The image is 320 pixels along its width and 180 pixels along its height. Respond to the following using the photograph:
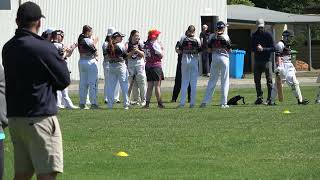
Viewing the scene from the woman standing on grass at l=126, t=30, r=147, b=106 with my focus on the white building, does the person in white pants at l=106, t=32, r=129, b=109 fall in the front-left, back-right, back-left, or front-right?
back-left

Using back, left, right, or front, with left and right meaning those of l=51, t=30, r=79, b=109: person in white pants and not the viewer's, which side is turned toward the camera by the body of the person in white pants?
right

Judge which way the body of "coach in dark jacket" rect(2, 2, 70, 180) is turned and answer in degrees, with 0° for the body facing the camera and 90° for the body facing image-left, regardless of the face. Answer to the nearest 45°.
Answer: approximately 225°

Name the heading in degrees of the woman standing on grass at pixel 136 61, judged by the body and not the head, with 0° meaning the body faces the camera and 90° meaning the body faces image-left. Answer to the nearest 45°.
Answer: approximately 0°

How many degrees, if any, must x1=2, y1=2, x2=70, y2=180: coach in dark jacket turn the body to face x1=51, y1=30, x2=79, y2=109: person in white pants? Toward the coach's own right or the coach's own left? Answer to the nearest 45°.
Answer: approximately 45° to the coach's own left
